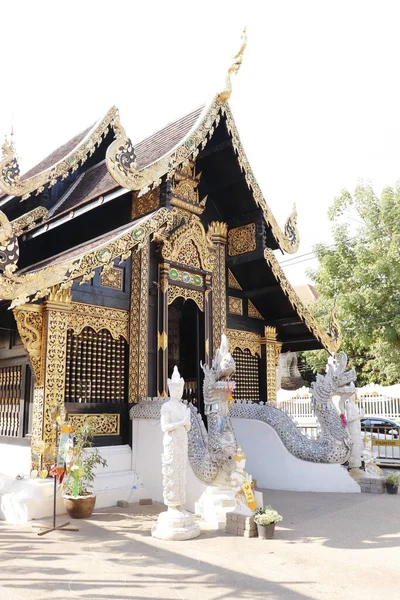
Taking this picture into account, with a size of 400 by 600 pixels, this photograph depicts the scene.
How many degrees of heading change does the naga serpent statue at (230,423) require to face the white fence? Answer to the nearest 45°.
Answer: approximately 135° to its left

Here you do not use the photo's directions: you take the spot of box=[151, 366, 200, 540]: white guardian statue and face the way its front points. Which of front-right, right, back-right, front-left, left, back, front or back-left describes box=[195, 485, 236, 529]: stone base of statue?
left

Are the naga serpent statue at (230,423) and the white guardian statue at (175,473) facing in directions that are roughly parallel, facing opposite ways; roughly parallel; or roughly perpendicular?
roughly parallel

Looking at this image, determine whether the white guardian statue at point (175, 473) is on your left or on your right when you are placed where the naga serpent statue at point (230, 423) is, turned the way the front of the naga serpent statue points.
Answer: on your right

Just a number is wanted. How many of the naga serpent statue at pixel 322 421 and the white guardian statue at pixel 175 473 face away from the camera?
0

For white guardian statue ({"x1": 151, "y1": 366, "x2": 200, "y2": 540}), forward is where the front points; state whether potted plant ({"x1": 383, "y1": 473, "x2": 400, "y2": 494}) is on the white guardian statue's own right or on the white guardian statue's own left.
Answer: on the white guardian statue's own left

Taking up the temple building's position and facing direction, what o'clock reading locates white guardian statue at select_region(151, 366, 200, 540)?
The white guardian statue is roughly at 1 o'clock from the temple building.

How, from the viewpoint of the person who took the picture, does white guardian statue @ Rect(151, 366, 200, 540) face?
facing the viewer and to the right of the viewer

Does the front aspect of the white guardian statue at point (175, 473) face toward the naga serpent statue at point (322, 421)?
no

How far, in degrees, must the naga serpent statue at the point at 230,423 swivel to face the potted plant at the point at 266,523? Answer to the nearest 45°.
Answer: approximately 45° to its right

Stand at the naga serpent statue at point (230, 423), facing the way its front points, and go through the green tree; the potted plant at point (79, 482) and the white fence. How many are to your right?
1

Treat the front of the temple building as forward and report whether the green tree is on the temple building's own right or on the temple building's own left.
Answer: on the temple building's own left

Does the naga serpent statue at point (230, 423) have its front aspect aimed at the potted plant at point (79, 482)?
no

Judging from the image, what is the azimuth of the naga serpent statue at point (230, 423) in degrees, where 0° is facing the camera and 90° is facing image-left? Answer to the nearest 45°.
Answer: approximately 315°

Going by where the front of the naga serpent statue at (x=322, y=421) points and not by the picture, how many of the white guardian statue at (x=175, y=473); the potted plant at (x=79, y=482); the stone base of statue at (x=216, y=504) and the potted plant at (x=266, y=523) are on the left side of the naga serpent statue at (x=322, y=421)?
0
